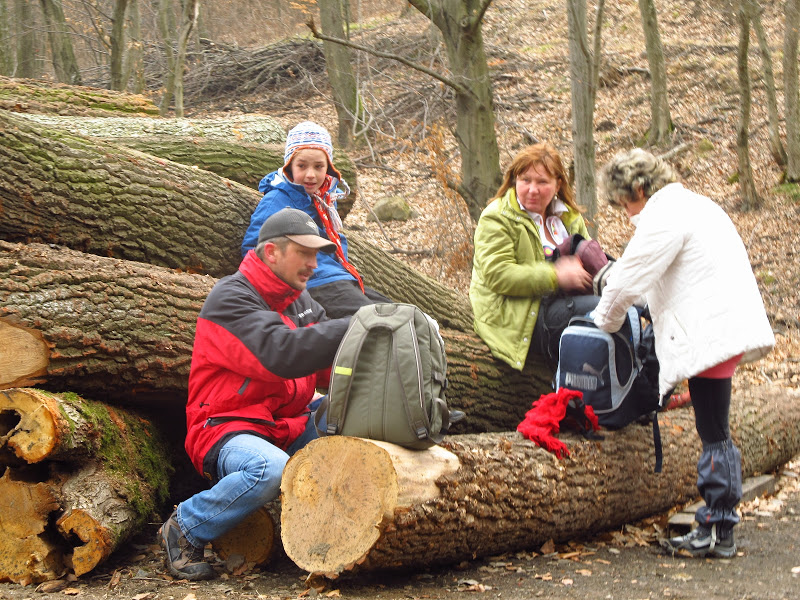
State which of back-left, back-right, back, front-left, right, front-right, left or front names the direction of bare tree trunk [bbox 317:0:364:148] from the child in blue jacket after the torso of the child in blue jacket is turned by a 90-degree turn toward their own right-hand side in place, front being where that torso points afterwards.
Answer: back-right

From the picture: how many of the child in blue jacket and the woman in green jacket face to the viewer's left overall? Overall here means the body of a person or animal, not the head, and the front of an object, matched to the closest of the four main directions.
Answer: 0

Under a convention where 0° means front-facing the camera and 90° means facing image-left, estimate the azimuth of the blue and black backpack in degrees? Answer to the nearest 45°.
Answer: approximately 45°

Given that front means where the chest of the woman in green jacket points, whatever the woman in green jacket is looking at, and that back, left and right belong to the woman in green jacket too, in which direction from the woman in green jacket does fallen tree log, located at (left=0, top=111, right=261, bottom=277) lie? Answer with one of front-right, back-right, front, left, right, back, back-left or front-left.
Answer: back-right

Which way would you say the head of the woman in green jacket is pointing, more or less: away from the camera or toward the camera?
toward the camera

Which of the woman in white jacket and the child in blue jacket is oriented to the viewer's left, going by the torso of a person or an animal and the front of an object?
the woman in white jacket

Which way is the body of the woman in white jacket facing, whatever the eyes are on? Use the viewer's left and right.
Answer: facing to the left of the viewer

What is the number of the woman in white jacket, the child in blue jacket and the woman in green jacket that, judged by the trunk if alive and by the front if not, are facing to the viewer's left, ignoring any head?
1

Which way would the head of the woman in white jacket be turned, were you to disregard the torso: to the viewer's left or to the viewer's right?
to the viewer's left

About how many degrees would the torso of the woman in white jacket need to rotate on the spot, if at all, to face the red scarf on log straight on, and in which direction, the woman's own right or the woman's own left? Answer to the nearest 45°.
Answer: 0° — they already face it

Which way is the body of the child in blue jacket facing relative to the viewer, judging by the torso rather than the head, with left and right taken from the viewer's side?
facing the viewer and to the right of the viewer

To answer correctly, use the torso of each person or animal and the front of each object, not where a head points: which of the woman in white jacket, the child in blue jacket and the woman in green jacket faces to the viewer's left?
the woman in white jacket

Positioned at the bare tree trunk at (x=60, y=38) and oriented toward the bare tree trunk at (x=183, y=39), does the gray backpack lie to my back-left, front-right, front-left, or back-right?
front-right

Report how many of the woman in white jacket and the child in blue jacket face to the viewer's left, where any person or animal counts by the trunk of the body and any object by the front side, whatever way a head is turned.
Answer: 1

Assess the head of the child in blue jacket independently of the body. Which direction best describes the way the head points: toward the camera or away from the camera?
toward the camera

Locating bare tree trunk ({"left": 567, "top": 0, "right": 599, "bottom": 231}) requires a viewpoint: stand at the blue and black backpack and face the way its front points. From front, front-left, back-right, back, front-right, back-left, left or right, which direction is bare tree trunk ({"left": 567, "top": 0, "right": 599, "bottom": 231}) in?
back-right

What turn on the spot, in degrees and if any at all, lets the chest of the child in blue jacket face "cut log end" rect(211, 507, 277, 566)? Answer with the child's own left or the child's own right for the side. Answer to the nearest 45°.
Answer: approximately 45° to the child's own right
